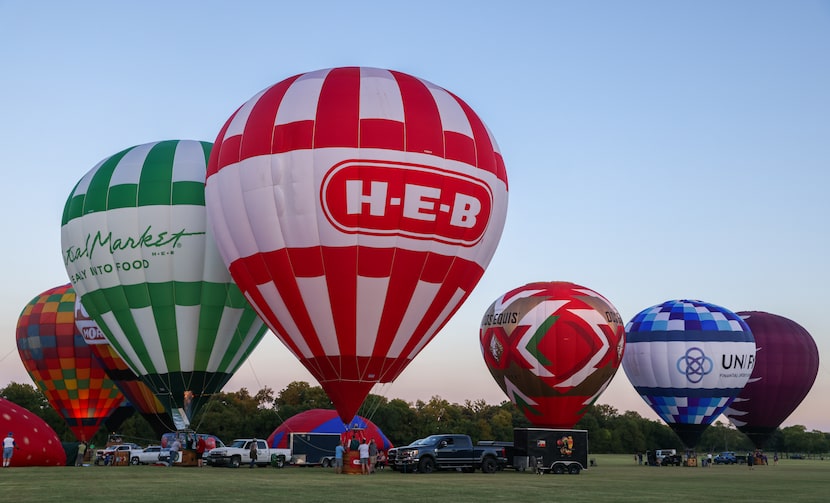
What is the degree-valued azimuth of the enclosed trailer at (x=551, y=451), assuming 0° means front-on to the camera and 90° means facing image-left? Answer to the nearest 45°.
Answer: approximately 90°

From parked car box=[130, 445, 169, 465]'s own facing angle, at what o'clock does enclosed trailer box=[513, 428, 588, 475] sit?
The enclosed trailer is roughly at 7 o'clock from the parked car.

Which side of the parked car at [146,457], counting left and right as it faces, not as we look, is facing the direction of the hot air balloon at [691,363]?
back

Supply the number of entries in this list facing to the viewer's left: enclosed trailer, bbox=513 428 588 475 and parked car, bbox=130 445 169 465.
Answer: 2

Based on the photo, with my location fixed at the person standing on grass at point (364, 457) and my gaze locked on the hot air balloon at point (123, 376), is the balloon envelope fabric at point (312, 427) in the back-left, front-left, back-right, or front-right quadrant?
front-right

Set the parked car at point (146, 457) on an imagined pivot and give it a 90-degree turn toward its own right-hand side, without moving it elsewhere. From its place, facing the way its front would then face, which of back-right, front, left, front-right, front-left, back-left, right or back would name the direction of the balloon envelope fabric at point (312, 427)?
right

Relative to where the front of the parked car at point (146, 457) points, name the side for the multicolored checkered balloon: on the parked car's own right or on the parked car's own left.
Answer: on the parked car's own right

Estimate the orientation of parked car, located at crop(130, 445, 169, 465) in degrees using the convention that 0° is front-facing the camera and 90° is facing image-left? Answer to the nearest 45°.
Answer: approximately 90°

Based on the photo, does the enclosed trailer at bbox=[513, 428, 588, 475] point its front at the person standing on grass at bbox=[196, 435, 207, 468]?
yes

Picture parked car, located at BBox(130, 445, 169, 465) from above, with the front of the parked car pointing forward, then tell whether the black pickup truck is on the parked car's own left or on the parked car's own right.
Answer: on the parked car's own left

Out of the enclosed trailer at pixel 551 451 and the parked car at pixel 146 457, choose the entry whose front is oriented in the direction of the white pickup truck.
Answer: the enclosed trailer

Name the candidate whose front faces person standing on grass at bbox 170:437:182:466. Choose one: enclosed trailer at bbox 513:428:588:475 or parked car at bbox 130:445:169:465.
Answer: the enclosed trailer

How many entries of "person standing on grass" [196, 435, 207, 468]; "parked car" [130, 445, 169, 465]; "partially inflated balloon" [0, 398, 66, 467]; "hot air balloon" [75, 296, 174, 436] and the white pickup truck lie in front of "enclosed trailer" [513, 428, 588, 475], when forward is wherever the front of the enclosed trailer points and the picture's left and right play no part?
5

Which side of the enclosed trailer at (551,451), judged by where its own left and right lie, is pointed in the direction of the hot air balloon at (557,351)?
right

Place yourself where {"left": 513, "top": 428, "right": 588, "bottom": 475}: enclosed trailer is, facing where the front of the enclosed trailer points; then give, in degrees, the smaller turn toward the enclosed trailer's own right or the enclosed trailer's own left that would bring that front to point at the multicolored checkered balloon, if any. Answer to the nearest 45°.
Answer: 0° — it already faces it

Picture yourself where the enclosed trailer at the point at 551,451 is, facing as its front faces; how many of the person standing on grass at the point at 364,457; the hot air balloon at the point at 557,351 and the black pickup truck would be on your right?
1
